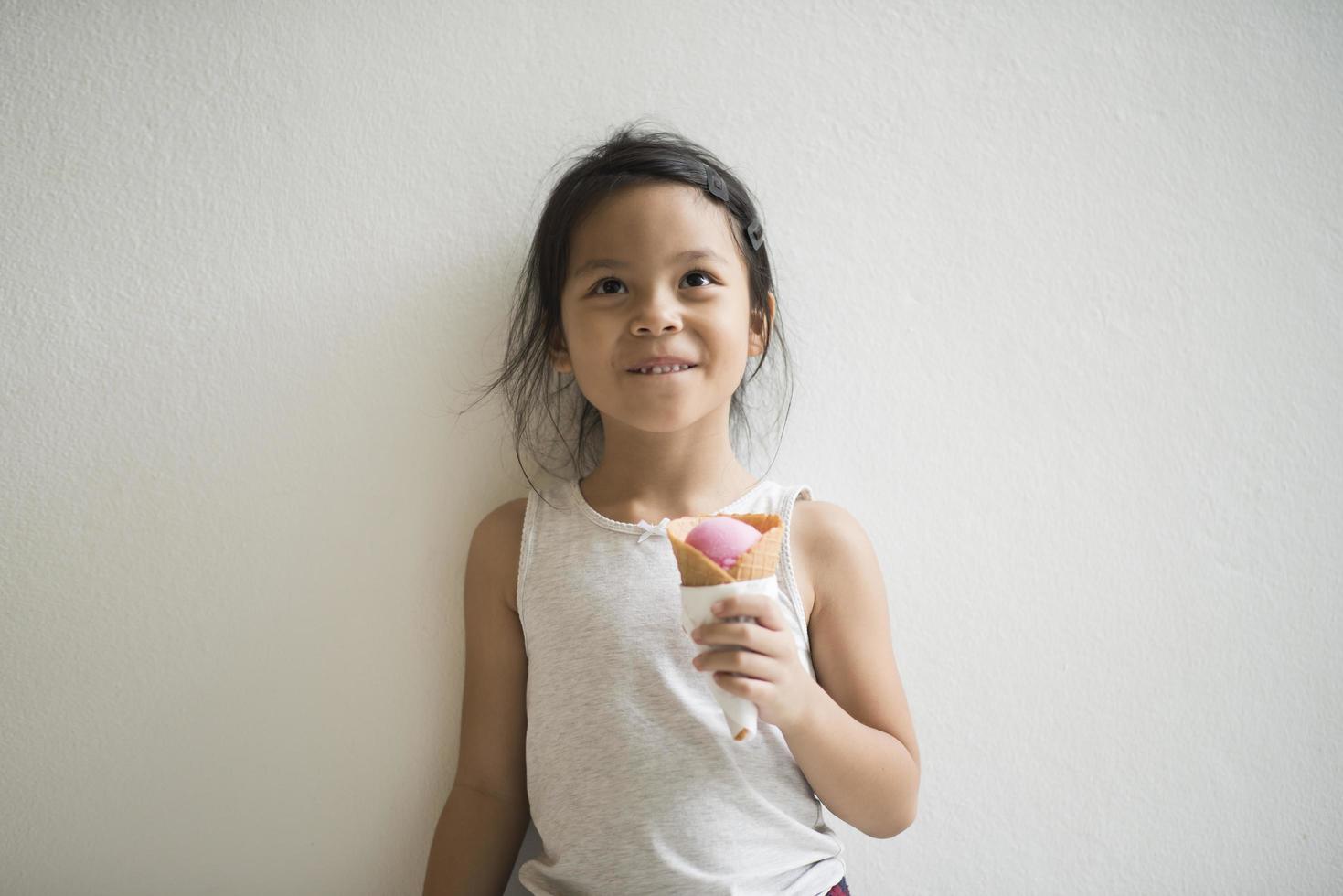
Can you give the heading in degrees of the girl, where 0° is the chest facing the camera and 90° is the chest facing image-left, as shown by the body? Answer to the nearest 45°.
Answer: approximately 0°
